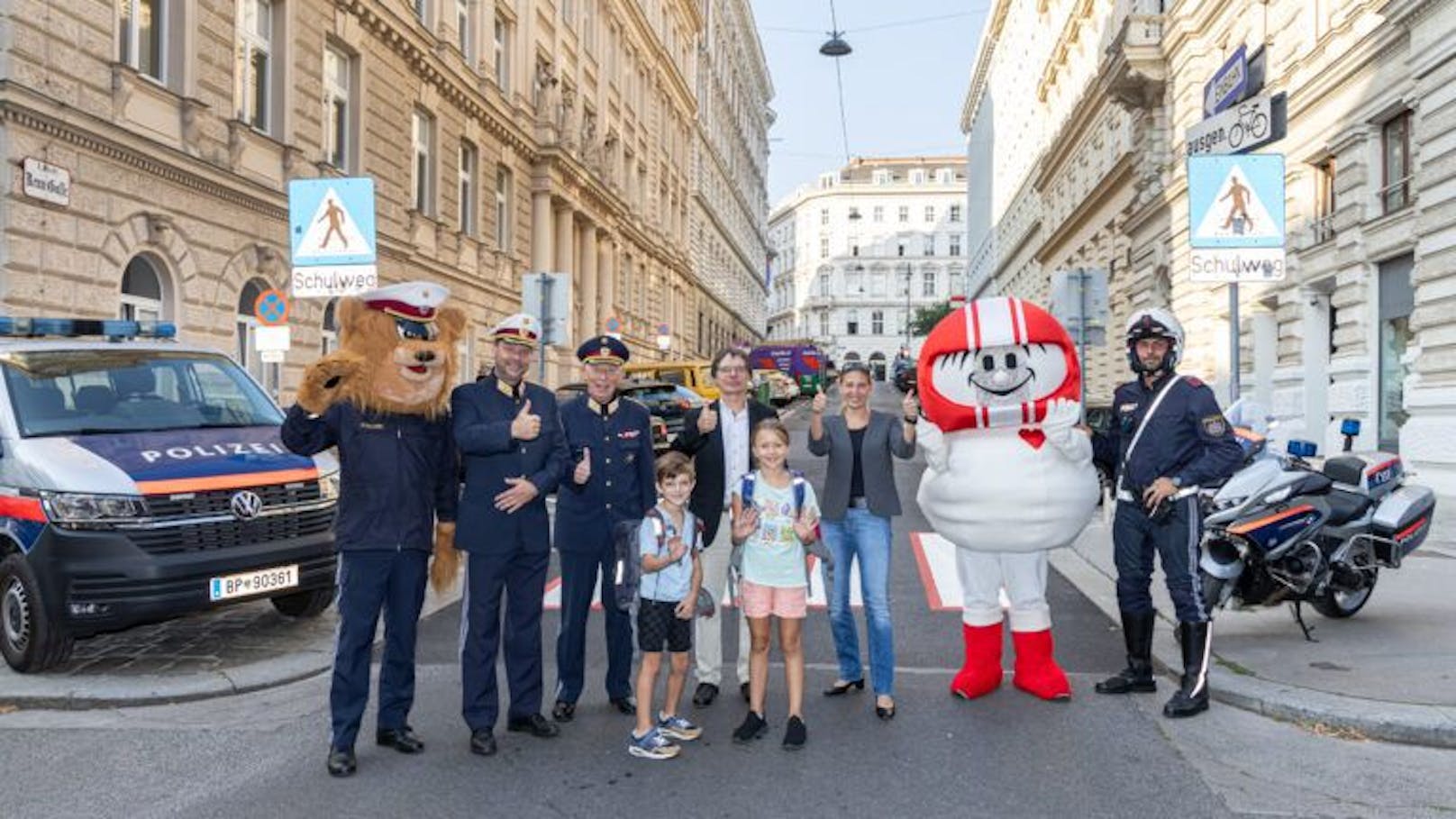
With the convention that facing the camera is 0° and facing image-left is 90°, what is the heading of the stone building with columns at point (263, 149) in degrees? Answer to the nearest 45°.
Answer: approximately 315°

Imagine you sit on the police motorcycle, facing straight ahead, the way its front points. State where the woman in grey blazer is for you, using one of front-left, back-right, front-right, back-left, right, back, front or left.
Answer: front

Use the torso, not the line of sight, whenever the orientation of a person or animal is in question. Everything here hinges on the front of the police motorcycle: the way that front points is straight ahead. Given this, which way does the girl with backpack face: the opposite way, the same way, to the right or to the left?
to the left

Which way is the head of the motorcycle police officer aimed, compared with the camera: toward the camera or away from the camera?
toward the camera

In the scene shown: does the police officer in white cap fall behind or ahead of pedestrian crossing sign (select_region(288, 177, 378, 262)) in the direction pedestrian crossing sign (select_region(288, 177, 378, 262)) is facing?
ahead

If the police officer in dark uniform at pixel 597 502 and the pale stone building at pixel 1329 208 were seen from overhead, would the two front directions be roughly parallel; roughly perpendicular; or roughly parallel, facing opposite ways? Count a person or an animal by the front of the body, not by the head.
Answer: roughly perpendicular

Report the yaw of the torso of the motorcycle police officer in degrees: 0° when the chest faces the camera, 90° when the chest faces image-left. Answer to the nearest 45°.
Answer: approximately 45°

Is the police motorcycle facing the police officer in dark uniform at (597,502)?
yes

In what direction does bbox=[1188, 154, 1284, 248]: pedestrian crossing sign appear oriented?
toward the camera

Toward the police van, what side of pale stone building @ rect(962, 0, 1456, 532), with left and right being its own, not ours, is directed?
front

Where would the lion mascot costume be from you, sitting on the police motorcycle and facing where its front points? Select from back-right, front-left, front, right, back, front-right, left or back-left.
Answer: front

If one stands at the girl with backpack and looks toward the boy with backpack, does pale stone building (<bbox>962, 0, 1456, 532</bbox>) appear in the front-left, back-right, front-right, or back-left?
back-right

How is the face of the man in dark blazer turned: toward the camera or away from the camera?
toward the camera

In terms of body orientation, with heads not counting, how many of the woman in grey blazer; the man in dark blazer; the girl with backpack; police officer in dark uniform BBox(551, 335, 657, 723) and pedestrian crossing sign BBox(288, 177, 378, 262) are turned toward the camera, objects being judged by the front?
5

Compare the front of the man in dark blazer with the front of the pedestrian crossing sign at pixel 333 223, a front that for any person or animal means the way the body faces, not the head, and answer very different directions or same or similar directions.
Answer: same or similar directions

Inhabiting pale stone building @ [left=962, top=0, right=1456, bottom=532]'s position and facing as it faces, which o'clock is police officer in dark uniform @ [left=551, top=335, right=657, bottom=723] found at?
The police officer in dark uniform is roughly at 11 o'clock from the pale stone building.

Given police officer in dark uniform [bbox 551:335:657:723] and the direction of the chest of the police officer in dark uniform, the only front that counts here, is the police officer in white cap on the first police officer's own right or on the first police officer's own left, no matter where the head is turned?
on the first police officer's own right

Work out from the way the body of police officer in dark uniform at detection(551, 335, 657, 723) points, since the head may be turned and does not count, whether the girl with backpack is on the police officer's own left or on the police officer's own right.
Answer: on the police officer's own left
